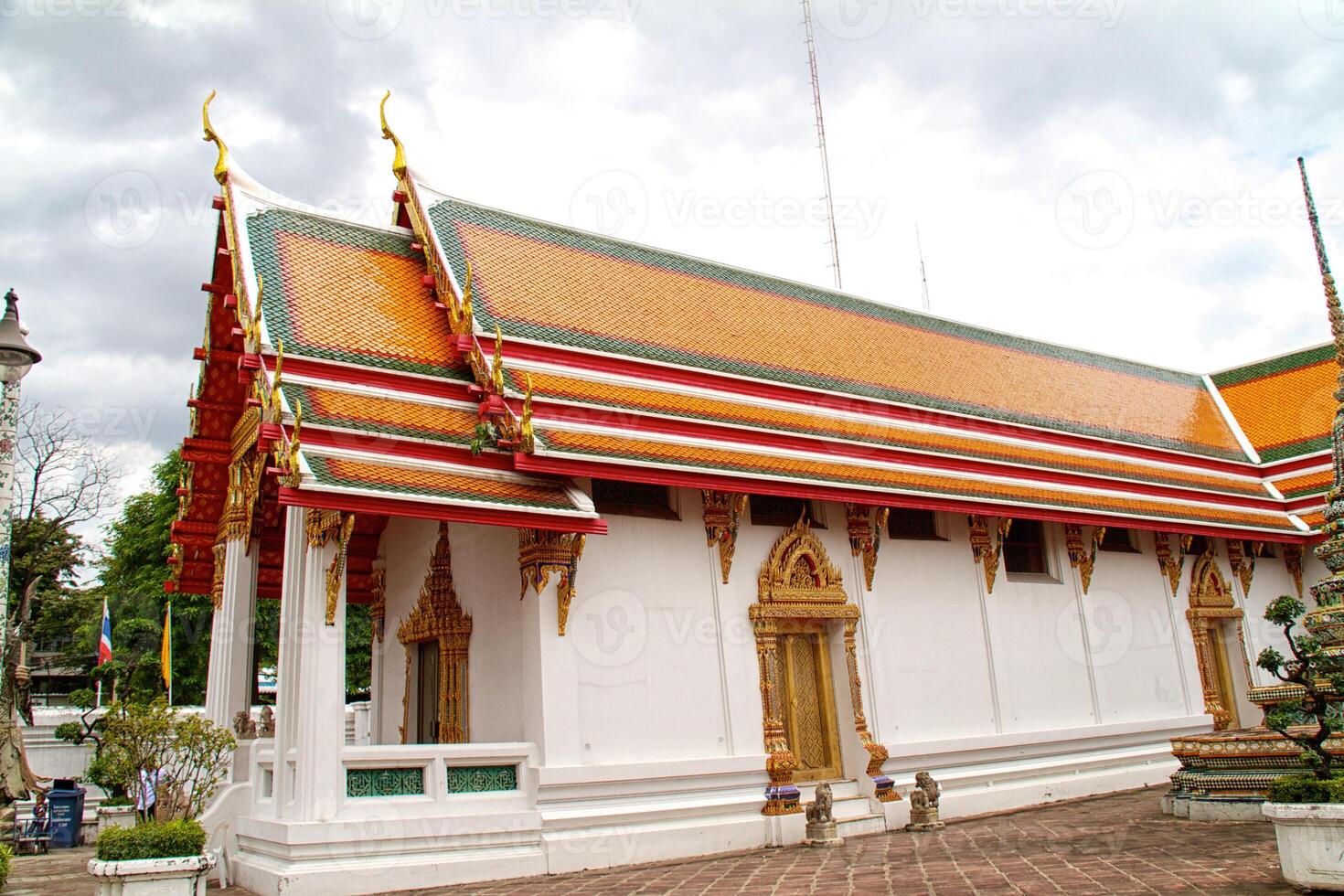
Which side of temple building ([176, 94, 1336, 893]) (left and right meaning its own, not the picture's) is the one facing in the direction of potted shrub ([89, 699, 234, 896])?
front

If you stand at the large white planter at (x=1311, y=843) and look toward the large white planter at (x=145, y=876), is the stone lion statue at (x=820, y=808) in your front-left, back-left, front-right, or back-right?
front-right

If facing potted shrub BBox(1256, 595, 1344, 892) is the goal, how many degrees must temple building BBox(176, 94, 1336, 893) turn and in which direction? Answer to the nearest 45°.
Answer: approximately 90° to its left

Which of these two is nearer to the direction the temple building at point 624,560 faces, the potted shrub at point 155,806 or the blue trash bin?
the potted shrub

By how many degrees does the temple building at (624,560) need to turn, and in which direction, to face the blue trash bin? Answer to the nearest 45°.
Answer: approximately 45° to its right

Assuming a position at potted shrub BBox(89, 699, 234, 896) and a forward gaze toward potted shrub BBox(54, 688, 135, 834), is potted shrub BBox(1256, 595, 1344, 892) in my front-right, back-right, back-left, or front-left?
back-right

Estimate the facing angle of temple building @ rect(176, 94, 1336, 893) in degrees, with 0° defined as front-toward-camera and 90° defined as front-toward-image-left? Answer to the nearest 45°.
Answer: approximately 45°
